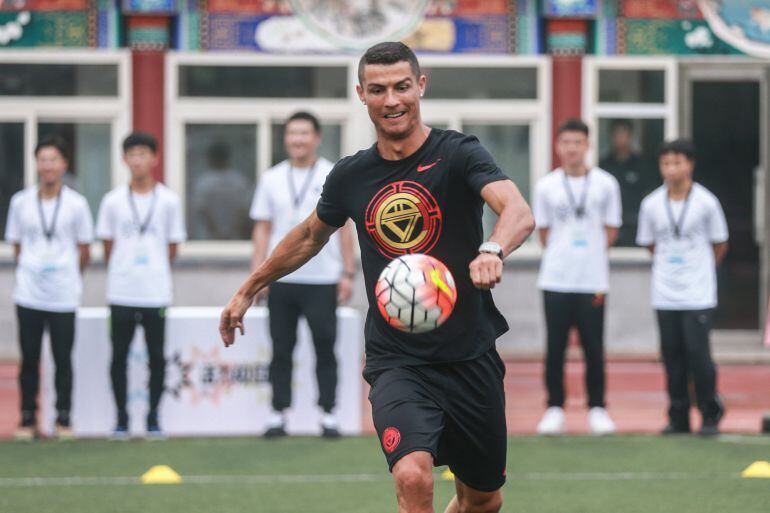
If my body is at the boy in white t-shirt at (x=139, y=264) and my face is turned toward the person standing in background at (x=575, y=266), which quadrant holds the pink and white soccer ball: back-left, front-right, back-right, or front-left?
front-right

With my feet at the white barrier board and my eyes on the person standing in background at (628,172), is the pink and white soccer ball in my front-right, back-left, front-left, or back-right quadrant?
back-right

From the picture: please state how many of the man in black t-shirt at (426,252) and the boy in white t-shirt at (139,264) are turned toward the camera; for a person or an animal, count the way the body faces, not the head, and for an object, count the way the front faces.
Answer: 2

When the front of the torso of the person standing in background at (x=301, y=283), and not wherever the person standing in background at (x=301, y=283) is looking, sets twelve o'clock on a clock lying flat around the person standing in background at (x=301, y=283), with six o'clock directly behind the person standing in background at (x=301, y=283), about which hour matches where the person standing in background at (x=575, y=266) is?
the person standing in background at (x=575, y=266) is roughly at 9 o'clock from the person standing in background at (x=301, y=283).

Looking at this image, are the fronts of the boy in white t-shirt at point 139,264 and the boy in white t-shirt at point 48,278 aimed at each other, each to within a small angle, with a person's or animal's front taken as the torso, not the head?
no

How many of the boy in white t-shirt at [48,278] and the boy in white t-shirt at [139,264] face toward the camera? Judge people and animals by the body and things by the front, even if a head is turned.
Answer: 2

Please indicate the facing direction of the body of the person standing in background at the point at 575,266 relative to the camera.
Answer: toward the camera

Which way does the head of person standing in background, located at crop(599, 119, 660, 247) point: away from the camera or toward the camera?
toward the camera

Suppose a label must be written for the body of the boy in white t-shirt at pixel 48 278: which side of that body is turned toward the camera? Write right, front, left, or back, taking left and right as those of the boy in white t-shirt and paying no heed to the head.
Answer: front

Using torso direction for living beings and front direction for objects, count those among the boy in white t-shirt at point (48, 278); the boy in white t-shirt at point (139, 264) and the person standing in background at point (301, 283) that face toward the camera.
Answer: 3

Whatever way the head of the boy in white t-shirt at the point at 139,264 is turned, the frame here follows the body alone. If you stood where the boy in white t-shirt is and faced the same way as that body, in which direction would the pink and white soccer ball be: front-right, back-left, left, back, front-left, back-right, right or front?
front

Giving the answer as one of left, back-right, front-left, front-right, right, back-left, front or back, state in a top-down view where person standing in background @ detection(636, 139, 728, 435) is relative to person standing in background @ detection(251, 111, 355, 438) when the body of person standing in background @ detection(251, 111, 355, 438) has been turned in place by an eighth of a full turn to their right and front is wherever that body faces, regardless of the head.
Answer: back-left

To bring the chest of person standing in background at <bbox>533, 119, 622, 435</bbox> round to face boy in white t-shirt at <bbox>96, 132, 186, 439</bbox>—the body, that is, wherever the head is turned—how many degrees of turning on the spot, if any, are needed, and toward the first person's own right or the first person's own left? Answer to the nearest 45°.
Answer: approximately 90° to the first person's own right

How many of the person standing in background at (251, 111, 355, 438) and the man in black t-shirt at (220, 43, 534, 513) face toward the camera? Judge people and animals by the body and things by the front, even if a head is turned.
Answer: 2

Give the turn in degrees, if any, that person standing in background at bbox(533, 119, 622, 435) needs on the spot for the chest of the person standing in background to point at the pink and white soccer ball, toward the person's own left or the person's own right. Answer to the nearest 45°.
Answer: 0° — they already face it

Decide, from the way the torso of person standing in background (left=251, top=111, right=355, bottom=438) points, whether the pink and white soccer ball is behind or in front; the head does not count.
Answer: in front

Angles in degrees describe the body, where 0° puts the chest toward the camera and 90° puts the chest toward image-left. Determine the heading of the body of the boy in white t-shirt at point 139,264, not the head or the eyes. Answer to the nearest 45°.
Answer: approximately 0°

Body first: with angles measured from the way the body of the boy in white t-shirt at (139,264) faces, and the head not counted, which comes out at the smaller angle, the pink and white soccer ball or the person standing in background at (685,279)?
the pink and white soccer ball

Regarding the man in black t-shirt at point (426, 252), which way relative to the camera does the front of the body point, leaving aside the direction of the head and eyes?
toward the camera

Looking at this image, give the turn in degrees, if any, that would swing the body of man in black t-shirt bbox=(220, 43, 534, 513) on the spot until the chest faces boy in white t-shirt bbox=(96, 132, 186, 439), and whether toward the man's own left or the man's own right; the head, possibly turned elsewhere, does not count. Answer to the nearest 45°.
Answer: approximately 180°

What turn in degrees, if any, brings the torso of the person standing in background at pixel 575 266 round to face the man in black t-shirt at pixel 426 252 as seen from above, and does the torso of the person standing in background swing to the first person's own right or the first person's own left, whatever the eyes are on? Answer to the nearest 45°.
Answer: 0° — they already face them

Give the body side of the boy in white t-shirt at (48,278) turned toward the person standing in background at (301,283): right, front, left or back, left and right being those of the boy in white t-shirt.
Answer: left
